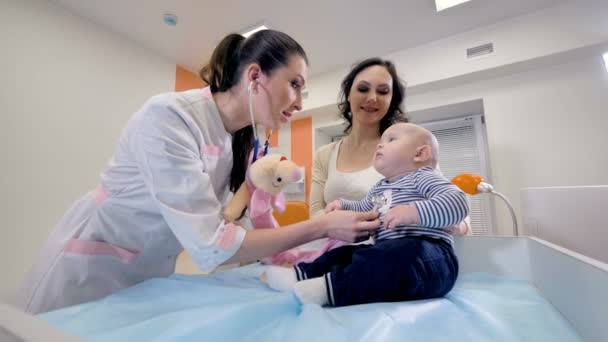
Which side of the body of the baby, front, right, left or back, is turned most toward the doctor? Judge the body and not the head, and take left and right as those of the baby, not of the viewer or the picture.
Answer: front

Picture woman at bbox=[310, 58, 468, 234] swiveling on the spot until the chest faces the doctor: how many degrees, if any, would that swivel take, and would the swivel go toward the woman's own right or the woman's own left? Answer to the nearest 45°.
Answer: approximately 45° to the woman's own right

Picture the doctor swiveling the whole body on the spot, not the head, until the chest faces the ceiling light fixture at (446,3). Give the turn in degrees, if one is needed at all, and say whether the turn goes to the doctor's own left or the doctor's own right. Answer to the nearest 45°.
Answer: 0° — they already face it

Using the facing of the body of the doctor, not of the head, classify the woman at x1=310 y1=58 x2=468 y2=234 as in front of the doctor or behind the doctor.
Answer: in front

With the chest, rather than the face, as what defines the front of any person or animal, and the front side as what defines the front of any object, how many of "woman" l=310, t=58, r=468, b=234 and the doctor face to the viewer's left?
0

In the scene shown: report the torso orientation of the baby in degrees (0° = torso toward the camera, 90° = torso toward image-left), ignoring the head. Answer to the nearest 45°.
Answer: approximately 90°

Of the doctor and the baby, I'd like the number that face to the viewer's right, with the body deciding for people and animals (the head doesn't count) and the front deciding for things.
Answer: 1

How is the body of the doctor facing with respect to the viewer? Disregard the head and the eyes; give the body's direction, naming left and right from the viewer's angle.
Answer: facing to the right of the viewer

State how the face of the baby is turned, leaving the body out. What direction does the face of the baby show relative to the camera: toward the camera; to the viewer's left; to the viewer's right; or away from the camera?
to the viewer's left

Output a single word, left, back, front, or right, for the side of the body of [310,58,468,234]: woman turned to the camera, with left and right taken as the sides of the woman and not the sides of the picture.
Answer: front

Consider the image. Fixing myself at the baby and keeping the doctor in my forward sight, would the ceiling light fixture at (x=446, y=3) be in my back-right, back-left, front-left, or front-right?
back-right
